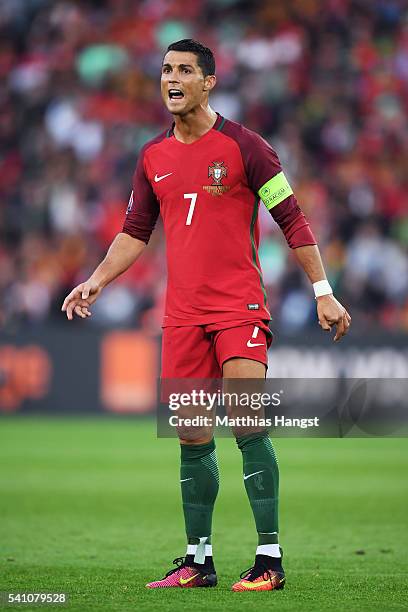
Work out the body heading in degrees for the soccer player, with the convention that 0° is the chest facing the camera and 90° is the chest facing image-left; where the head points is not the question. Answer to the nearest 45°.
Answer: approximately 45°
